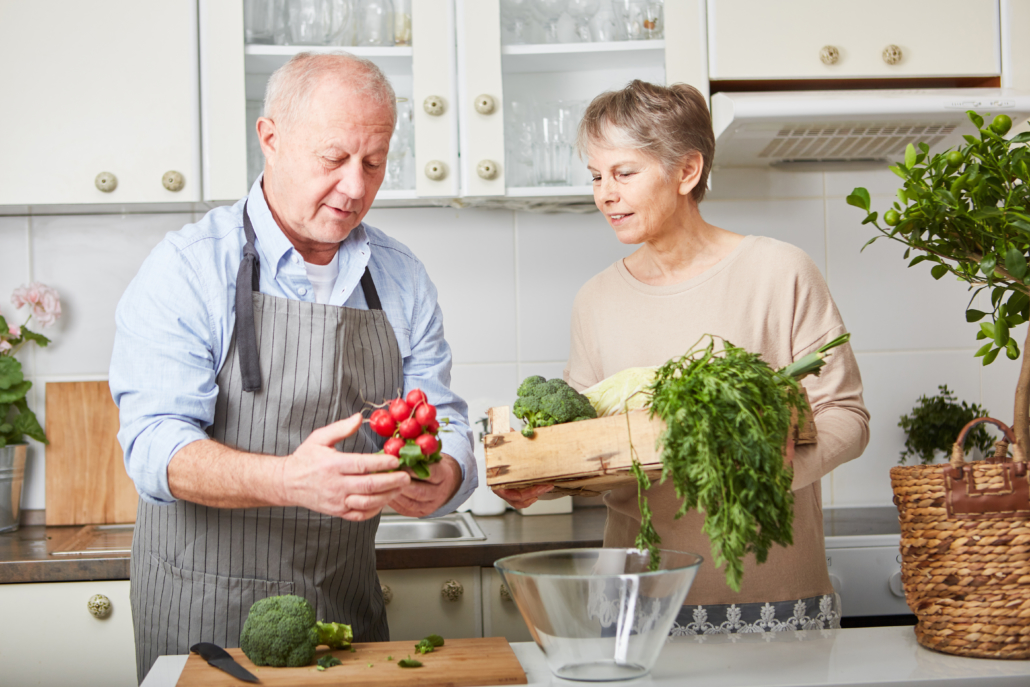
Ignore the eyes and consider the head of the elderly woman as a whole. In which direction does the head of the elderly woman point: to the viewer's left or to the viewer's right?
to the viewer's left

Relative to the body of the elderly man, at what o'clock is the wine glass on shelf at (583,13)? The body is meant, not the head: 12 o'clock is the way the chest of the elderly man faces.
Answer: The wine glass on shelf is roughly at 9 o'clock from the elderly man.

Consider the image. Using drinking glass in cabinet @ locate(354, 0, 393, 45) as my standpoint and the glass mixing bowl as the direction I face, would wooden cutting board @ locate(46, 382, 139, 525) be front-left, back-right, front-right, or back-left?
back-right
